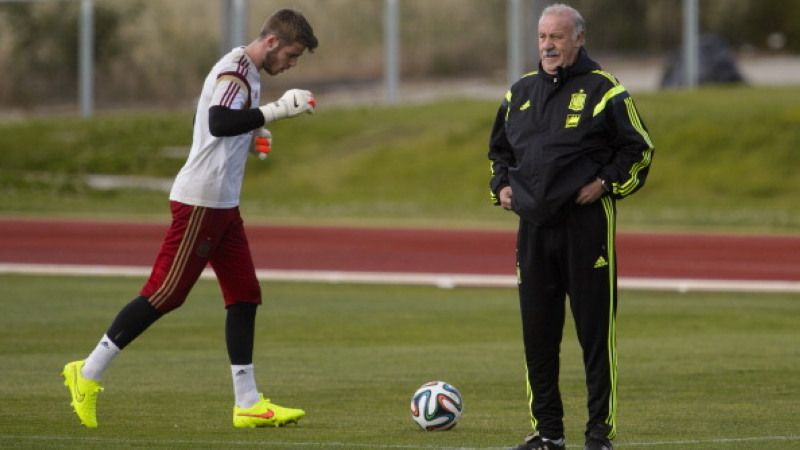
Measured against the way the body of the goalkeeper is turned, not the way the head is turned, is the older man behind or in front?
in front

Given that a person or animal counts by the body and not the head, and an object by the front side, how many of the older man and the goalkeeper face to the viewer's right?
1

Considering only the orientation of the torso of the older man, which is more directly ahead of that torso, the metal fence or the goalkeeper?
the goalkeeper

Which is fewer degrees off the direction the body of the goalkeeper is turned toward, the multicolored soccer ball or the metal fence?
the multicolored soccer ball

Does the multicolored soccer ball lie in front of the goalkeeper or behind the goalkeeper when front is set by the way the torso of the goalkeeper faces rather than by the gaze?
in front

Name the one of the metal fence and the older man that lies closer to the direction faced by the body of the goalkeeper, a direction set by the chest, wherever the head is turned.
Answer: the older man

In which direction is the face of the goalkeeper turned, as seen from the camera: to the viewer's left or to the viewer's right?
to the viewer's right

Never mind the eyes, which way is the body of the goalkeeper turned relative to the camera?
to the viewer's right

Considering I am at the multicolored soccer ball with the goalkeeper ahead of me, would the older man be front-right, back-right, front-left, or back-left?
back-left

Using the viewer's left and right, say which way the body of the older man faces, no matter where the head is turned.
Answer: facing the viewer and to the left of the viewer

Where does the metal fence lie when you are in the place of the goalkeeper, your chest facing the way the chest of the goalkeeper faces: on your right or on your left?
on your left
